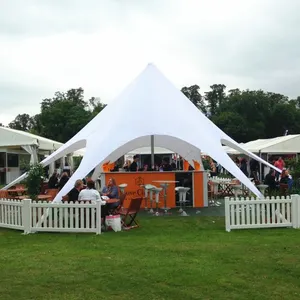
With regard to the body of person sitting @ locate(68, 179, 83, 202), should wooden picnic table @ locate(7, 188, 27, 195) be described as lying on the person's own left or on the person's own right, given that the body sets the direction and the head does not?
on the person's own left

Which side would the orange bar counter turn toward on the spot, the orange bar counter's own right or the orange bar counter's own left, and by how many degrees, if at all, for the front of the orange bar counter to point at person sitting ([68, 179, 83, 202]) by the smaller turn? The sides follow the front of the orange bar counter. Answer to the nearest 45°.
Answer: approximately 45° to the orange bar counter's own right

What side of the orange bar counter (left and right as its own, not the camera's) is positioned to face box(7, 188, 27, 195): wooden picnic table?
right

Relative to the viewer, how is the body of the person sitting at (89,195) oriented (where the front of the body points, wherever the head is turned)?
away from the camera

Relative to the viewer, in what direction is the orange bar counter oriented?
toward the camera

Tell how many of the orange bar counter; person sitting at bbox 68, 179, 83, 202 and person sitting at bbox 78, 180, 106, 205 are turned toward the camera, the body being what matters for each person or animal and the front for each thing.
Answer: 1

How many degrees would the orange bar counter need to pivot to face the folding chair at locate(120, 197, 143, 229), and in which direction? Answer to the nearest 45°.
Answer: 0° — it already faces it
